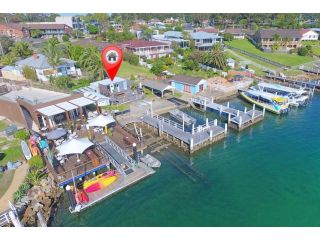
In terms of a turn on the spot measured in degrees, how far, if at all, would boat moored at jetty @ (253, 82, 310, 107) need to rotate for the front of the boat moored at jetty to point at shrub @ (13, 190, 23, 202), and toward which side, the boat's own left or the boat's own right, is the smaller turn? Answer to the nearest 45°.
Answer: approximately 90° to the boat's own left

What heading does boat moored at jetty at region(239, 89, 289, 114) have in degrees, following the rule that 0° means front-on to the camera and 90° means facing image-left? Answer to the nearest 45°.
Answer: approximately 135°

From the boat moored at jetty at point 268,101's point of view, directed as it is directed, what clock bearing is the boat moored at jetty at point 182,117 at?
the boat moored at jetty at point 182,117 is roughly at 9 o'clock from the boat moored at jetty at point 268,101.

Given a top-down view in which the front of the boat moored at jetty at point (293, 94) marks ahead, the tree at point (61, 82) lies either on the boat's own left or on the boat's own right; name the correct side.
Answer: on the boat's own left
